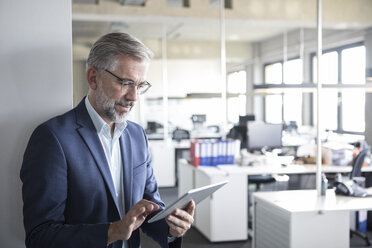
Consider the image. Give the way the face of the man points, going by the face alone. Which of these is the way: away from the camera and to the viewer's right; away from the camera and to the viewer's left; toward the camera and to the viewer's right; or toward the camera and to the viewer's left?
toward the camera and to the viewer's right

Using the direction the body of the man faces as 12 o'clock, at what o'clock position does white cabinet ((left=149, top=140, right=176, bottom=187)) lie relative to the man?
The white cabinet is roughly at 8 o'clock from the man.

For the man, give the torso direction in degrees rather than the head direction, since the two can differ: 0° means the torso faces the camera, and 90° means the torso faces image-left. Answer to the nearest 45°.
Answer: approximately 315°

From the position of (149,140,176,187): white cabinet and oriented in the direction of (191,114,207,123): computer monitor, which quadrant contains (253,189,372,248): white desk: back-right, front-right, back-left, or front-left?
back-right

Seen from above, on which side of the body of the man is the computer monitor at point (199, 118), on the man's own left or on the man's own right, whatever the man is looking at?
on the man's own left

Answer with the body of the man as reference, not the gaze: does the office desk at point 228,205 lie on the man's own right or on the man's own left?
on the man's own left

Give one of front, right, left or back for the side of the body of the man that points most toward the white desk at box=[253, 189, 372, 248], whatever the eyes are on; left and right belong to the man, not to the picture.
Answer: left

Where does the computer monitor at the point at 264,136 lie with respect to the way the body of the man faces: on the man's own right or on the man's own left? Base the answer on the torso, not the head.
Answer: on the man's own left
